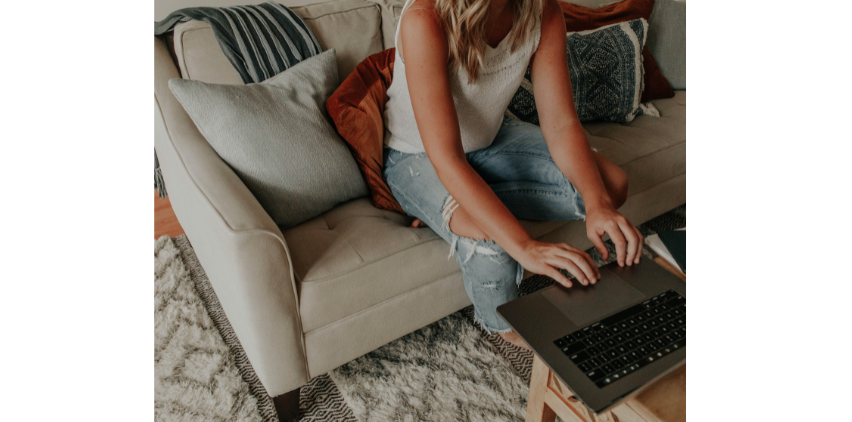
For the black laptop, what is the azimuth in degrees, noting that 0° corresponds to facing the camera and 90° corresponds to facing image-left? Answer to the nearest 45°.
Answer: approximately 135°

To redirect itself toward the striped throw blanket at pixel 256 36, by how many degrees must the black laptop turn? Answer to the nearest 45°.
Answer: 0° — it already faces it

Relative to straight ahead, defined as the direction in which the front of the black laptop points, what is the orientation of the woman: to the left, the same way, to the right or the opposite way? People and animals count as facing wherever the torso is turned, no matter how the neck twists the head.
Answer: the opposite way

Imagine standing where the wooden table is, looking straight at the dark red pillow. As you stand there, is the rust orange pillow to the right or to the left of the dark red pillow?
left
